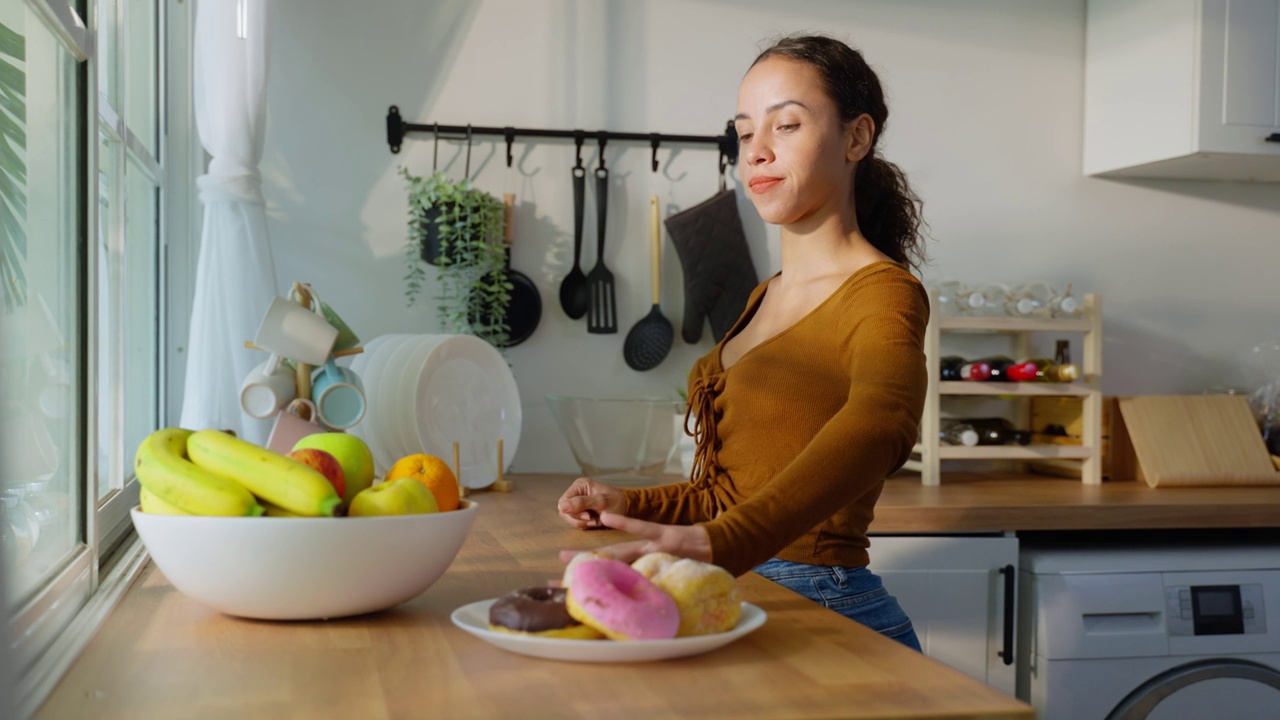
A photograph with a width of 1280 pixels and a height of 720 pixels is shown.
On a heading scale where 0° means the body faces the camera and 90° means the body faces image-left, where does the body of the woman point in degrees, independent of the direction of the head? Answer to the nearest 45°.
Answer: approximately 45°

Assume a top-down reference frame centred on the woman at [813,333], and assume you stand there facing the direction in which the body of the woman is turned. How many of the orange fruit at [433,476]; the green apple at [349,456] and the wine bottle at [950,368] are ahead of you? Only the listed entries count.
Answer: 2

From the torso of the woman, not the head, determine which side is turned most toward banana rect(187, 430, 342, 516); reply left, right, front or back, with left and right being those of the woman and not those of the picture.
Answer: front

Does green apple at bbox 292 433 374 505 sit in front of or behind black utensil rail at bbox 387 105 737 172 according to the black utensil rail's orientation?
in front

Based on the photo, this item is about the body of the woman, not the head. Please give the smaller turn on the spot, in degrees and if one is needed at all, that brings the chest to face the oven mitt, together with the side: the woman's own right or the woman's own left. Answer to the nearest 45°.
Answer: approximately 135° to the woman's own right

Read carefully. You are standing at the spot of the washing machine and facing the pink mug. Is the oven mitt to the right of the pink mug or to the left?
right

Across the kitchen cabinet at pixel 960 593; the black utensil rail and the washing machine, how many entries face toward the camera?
3

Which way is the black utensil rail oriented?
toward the camera

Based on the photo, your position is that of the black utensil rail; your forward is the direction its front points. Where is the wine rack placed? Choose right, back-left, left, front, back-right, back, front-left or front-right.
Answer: left

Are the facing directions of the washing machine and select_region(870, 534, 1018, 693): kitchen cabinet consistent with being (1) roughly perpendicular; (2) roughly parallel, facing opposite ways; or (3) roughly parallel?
roughly parallel

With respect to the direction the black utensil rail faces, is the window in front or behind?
in front

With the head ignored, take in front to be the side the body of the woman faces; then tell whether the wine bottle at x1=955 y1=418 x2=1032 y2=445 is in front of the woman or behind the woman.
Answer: behind

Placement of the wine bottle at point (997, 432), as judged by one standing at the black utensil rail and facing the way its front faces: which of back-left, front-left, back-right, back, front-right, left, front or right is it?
left

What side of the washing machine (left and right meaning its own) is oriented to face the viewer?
front

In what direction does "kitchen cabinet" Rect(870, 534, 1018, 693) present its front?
toward the camera

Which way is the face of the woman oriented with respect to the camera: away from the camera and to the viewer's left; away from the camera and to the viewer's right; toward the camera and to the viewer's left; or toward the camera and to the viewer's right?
toward the camera and to the viewer's left
